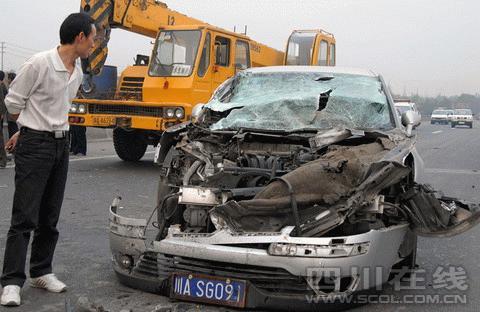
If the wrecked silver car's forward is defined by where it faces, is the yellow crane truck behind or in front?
behind

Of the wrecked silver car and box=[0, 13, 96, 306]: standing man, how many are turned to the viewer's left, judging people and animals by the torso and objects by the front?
0

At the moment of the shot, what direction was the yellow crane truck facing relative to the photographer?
facing the viewer and to the left of the viewer

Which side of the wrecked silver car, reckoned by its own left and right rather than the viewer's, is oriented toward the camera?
front

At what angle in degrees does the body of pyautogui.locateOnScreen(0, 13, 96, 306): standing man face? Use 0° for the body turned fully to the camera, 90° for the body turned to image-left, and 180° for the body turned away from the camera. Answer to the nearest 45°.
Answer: approximately 315°

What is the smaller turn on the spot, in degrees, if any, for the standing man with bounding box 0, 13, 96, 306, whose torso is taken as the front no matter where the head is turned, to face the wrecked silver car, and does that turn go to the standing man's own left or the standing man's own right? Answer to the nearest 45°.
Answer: approximately 45° to the standing man's own left

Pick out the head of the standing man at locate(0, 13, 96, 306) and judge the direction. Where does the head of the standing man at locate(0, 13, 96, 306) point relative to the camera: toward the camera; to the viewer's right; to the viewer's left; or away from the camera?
to the viewer's right
